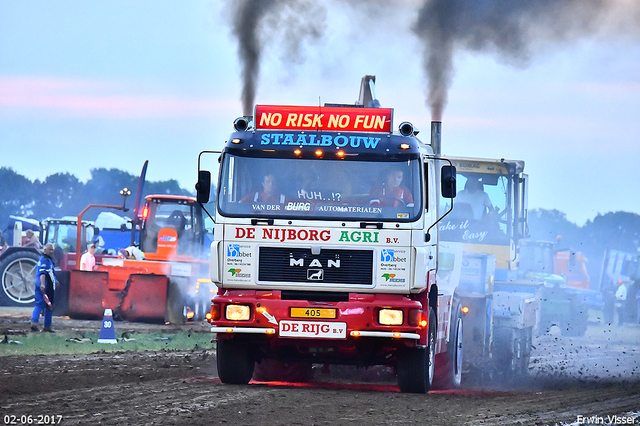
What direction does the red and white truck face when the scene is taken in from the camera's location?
facing the viewer

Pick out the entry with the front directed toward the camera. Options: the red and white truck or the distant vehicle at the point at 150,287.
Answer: the red and white truck

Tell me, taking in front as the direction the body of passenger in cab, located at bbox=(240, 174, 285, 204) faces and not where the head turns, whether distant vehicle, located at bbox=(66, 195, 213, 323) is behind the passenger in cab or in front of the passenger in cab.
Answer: behind

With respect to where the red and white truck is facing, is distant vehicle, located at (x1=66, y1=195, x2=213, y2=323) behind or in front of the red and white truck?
behind

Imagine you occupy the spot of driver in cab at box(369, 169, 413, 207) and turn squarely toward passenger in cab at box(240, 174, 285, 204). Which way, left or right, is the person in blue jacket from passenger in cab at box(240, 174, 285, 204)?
right

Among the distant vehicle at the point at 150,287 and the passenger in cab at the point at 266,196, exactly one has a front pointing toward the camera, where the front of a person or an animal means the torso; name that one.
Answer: the passenger in cab

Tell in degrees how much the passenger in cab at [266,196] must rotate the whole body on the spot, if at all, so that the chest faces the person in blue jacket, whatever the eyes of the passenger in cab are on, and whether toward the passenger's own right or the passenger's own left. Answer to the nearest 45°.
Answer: approximately 135° to the passenger's own right

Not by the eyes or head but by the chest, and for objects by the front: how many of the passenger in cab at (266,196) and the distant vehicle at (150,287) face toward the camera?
1

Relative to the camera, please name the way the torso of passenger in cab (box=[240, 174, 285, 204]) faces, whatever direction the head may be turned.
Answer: toward the camera
